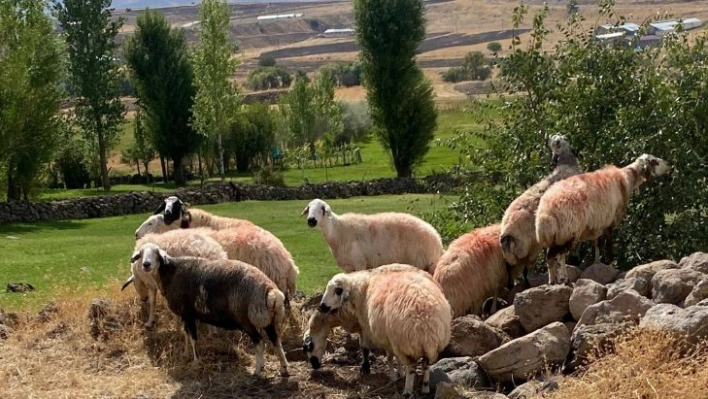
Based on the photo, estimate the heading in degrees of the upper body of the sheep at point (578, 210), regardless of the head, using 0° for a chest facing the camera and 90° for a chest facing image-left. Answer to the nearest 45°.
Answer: approximately 225°

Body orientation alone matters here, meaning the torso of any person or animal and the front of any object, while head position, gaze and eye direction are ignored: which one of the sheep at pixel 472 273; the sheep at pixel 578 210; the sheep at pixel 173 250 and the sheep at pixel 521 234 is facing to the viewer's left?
the sheep at pixel 173 250

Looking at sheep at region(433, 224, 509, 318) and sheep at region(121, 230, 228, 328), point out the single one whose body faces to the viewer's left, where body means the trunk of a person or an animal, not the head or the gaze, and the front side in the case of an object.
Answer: sheep at region(121, 230, 228, 328)

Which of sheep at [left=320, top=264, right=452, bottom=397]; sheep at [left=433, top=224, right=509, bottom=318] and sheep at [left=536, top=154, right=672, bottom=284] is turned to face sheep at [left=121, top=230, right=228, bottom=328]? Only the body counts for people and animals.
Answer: sheep at [left=320, top=264, right=452, bottom=397]

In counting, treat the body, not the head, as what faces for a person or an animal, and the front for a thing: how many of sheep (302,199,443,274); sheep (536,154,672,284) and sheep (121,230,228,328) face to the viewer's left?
2

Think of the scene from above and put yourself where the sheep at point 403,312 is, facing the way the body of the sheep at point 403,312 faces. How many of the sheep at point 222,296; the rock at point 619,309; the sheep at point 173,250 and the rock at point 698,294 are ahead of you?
2

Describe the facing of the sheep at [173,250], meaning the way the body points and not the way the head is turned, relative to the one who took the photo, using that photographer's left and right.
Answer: facing to the left of the viewer

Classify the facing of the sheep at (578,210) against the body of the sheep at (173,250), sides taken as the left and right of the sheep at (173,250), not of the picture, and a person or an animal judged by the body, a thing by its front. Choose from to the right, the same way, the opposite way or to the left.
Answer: the opposite way

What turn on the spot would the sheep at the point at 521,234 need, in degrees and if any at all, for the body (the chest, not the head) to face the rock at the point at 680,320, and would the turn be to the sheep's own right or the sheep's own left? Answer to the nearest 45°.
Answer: approximately 90° to the sheep's own right

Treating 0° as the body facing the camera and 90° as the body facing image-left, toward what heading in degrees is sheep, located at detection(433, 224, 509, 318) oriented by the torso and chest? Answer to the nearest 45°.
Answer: approximately 225°

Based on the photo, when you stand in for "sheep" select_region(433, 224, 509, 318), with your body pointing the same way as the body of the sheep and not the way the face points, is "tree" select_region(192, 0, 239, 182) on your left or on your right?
on your left

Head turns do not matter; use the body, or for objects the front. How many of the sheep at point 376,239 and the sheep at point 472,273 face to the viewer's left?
1

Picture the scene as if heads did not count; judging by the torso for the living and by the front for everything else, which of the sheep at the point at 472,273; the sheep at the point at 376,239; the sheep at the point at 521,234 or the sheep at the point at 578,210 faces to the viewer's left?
the sheep at the point at 376,239

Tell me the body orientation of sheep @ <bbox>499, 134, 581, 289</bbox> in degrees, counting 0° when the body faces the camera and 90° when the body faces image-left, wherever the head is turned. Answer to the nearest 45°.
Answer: approximately 225°

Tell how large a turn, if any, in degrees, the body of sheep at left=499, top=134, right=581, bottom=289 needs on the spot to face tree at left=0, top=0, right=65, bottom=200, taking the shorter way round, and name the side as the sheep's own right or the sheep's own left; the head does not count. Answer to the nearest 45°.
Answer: approximately 90° to the sheep's own left

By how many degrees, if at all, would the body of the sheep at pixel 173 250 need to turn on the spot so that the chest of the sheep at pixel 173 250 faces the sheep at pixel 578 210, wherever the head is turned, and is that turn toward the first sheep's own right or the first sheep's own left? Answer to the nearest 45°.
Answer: approximately 180°

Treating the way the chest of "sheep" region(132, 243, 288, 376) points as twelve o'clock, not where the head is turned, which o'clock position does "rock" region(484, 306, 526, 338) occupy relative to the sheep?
The rock is roughly at 5 o'clock from the sheep.

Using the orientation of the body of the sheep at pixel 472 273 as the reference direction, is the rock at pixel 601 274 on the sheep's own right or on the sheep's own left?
on the sheep's own right
